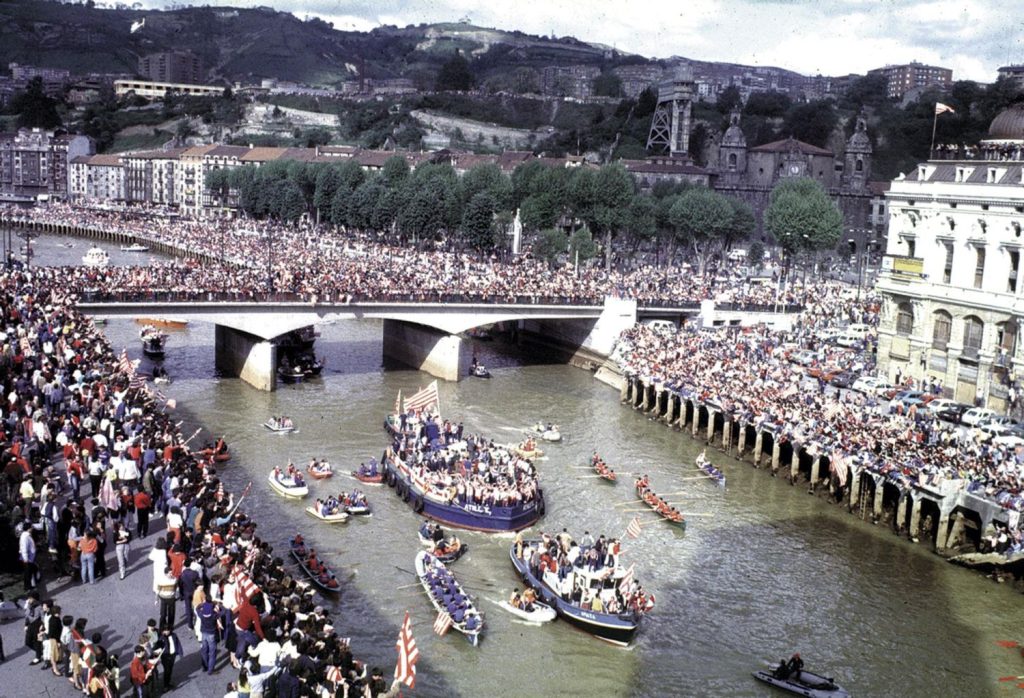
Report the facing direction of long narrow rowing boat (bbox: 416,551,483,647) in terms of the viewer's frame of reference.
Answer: facing the viewer and to the right of the viewer

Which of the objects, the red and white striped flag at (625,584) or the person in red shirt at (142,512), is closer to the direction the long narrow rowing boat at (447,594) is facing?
the red and white striped flag

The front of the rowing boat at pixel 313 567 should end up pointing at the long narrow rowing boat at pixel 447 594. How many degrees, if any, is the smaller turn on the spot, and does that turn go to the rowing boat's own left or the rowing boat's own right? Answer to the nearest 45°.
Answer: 0° — it already faces it

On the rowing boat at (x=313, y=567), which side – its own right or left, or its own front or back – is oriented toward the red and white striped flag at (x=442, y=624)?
front

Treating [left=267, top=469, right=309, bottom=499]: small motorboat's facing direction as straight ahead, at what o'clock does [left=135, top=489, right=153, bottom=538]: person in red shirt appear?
The person in red shirt is roughly at 2 o'clock from the small motorboat.

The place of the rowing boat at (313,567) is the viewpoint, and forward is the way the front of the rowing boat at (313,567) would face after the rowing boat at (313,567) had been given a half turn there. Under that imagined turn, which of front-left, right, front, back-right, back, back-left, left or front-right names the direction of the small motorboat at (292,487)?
front-right

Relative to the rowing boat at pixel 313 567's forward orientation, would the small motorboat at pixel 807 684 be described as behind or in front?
in front

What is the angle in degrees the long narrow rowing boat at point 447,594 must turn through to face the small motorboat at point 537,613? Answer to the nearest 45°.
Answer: approximately 45° to its left

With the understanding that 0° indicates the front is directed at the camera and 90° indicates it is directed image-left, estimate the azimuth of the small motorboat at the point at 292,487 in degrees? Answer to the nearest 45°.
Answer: approximately 315°

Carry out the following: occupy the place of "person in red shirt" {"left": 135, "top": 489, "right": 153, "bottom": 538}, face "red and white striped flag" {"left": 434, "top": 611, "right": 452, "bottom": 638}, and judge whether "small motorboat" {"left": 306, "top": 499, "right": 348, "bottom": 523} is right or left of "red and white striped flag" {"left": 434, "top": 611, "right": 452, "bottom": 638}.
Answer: left

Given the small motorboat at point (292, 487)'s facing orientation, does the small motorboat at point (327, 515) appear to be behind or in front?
in front
